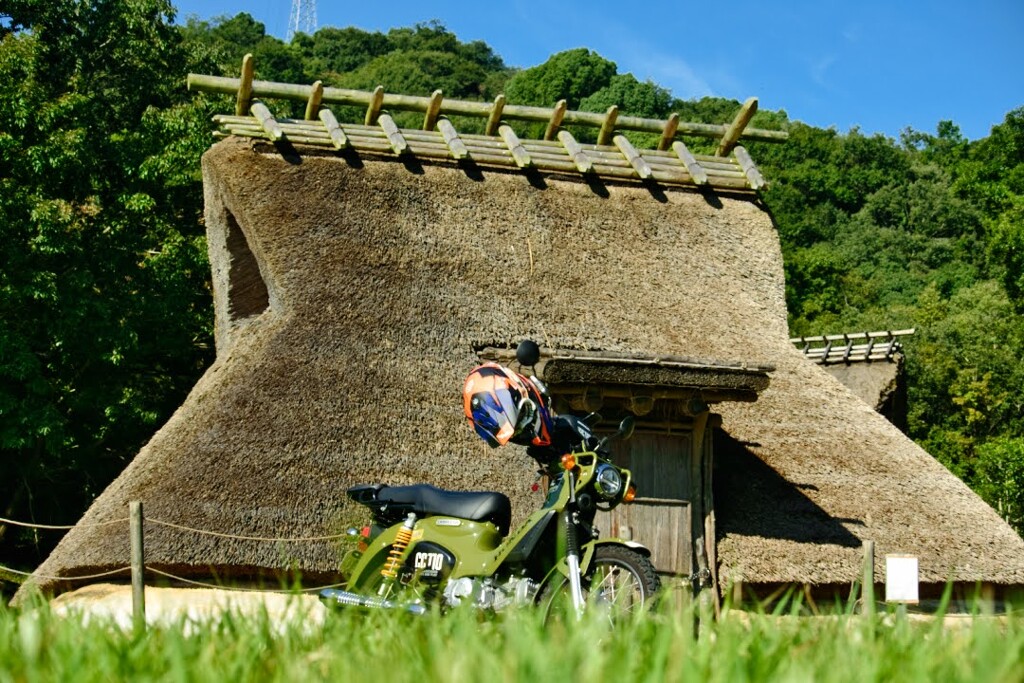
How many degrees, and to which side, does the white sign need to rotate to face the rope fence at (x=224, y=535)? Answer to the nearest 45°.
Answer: approximately 90° to its right

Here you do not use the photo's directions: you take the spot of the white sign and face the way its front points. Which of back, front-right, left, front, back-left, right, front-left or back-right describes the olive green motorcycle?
front-right

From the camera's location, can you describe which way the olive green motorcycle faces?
facing the viewer and to the right of the viewer

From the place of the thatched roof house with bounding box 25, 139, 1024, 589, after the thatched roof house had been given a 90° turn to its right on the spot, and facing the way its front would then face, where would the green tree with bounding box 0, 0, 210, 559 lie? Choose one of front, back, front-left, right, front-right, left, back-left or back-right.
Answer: front-right

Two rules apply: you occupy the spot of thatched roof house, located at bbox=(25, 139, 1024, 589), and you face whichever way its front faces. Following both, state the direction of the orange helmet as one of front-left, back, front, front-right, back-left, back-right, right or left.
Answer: front

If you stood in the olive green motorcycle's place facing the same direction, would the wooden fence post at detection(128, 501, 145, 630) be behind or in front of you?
behind

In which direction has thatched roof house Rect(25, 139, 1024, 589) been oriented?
toward the camera

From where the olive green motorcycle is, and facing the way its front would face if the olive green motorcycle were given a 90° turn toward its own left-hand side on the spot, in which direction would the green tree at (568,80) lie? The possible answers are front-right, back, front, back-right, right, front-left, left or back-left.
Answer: front-left

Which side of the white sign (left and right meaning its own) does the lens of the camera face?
front

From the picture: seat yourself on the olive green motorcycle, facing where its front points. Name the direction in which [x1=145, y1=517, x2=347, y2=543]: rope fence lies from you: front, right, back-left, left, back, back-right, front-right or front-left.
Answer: back
